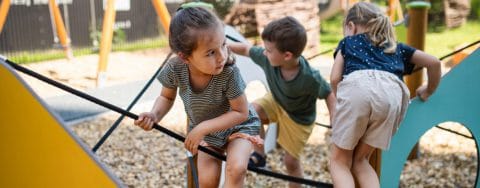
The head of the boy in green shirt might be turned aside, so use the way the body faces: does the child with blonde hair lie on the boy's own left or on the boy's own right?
on the boy's own left

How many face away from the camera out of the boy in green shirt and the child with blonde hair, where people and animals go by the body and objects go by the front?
1

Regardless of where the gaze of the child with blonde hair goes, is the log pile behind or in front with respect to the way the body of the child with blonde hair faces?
in front

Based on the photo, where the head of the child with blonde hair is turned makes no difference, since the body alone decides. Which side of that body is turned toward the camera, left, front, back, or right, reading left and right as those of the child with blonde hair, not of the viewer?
back

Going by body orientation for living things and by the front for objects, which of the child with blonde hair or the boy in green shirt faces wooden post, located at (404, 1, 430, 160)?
the child with blonde hair

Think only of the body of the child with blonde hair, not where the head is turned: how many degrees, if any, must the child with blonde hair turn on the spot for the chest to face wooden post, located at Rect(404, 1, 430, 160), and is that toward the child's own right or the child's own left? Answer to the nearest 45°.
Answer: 0° — they already face it

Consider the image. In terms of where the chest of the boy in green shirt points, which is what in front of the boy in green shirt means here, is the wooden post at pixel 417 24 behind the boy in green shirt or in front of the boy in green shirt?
behind

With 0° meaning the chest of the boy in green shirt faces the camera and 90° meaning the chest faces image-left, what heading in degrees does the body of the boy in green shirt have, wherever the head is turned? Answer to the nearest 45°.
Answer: approximately 45°

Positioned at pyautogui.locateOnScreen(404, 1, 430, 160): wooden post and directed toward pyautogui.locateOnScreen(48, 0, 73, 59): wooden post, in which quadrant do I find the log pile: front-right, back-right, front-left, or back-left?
front-right

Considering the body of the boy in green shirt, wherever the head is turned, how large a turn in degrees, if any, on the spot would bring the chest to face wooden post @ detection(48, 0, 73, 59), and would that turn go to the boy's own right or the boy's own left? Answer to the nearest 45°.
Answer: approximately 90° to the boy's own right

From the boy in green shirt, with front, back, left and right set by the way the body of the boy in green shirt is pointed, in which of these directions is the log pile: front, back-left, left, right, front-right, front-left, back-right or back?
back-right

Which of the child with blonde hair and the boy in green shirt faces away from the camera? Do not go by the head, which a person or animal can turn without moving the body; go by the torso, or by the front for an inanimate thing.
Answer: the child with blonde hair

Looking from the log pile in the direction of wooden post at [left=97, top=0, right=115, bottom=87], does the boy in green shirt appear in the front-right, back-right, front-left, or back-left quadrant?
front-left

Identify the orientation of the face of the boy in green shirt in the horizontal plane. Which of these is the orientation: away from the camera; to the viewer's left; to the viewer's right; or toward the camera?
to the viewer's left
